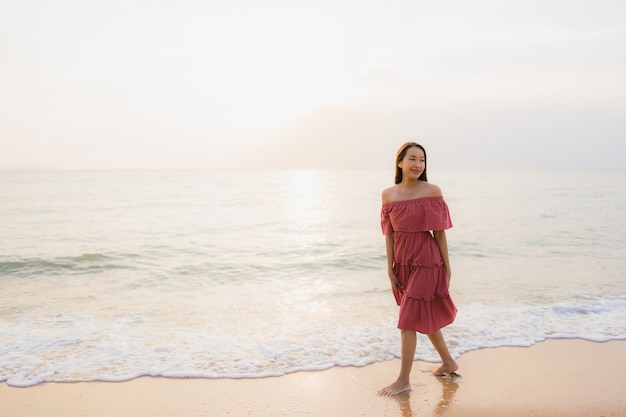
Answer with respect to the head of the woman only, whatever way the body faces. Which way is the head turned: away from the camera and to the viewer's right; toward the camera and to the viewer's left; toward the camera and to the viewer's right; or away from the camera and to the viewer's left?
toward the camera and to the viewer's right

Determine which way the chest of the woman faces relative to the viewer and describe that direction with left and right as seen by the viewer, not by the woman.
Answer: facing the viewer and to the left of the viewer
